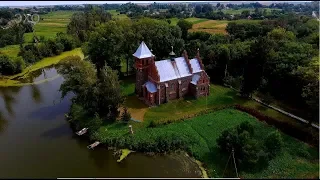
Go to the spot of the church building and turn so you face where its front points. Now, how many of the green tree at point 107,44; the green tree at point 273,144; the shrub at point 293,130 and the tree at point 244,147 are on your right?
1

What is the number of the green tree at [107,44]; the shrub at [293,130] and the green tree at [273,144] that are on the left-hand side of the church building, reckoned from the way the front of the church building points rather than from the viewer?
2

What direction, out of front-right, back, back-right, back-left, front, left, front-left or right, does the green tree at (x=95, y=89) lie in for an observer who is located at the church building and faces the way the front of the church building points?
front

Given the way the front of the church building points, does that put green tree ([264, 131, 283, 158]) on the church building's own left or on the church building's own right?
on the church building's own left

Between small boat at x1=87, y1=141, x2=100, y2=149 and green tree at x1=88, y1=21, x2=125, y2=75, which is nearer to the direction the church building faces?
the small boat

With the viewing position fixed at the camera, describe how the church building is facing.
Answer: facing the viewer and to the left of the viewer

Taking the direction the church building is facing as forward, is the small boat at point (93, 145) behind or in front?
in front

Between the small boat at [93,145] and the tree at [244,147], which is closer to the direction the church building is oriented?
the small boat

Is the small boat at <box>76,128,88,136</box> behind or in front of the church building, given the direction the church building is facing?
in front

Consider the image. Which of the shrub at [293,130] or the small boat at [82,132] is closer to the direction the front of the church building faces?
the small boat

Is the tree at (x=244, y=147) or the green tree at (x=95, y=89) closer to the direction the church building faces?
the green tree

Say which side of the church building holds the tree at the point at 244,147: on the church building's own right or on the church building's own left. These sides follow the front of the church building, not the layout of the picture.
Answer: on the church building's own left

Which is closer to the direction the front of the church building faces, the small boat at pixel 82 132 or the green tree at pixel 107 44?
the small boat

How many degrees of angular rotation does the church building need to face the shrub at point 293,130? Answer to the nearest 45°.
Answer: approximately 90° to its left
